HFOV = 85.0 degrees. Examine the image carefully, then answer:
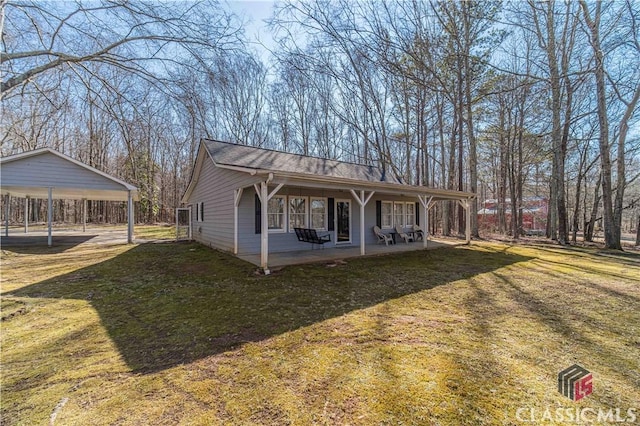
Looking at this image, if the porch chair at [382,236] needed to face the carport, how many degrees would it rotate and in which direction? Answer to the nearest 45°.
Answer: approximately 135° to its right

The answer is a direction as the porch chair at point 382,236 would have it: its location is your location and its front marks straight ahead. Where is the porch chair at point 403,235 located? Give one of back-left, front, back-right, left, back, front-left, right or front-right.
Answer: left

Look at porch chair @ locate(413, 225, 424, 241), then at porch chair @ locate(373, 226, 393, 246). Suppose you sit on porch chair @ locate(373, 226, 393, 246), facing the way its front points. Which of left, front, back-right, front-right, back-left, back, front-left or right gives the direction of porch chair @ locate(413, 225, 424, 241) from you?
left

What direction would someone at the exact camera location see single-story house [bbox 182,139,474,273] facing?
facing the viewer and to the right of the viewer
